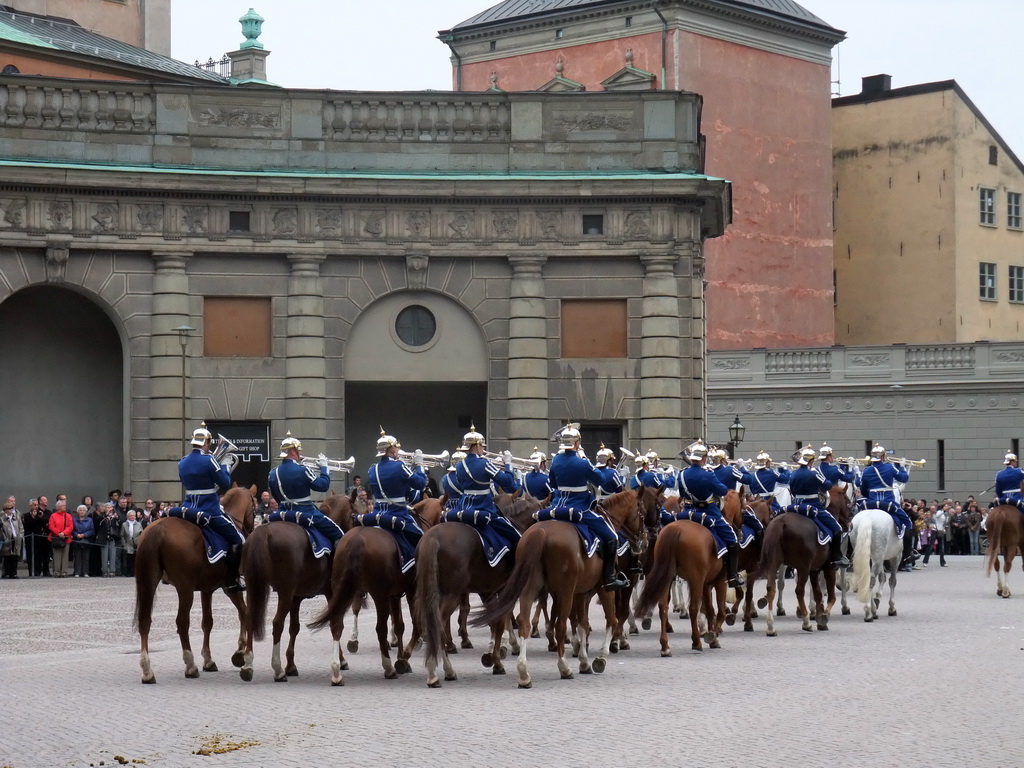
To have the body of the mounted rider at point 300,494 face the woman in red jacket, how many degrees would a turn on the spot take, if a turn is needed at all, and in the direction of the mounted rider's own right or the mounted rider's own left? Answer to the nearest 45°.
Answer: approximately 45° to the mounted rider's own left

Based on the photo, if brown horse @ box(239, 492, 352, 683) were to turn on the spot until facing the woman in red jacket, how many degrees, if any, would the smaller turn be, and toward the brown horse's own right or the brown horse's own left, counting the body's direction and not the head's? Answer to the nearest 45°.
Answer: approximately 45° to the brown horse's own left

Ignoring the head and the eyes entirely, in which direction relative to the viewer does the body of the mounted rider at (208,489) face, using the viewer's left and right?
facing away from the viewer and to the right of the viewer

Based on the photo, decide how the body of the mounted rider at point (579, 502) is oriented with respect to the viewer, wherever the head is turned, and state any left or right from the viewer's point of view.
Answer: facing away from the viewer and to the right of the viewer

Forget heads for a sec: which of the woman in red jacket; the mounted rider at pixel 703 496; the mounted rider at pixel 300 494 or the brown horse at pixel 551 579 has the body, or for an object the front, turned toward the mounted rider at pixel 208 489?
the woman in red jacket

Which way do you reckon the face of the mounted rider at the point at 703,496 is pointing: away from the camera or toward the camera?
away from the camera

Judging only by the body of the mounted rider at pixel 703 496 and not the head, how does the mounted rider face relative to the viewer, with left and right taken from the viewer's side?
facing away from the viewer and to the right of the viewer

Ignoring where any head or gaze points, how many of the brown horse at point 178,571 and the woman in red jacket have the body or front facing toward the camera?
1

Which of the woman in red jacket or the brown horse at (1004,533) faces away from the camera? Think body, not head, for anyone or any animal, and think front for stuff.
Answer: the brown horse

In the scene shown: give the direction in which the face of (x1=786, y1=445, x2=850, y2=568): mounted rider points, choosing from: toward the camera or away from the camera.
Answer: away from the camera

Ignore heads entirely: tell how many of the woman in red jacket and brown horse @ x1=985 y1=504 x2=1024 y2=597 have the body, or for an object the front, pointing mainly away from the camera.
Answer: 1
